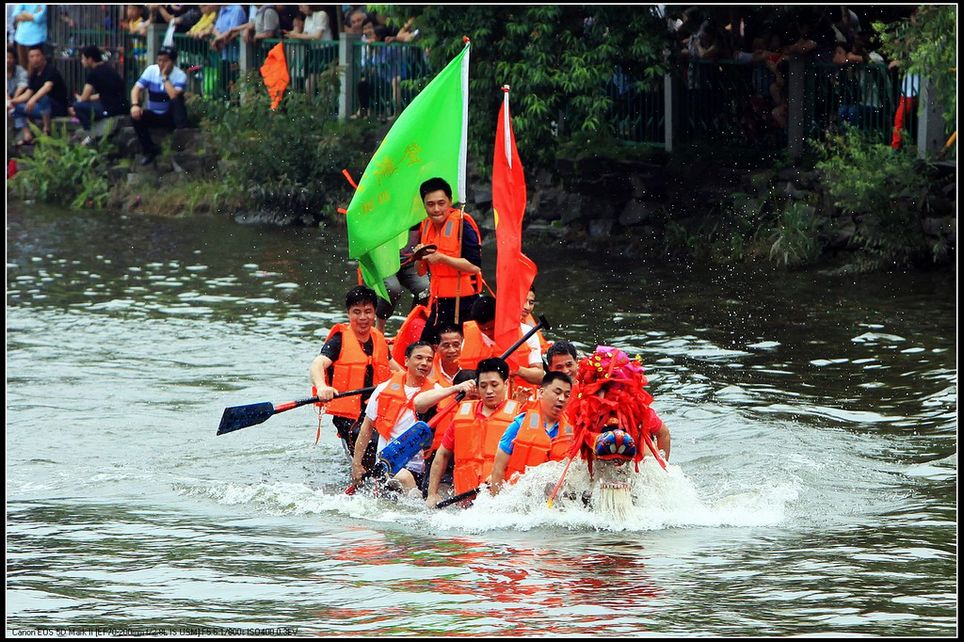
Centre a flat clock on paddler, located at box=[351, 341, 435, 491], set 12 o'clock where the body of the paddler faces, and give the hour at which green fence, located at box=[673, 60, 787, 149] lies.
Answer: The green fence is roughly at 8 o'clock from the paddler.

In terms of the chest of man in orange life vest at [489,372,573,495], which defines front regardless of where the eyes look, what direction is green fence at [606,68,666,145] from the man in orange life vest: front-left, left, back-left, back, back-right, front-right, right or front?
back-left

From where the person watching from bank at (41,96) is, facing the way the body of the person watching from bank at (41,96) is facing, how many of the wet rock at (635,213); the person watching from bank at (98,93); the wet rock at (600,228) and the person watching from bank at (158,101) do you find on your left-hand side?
4

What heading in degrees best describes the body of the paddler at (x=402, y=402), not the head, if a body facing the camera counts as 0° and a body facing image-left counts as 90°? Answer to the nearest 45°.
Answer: approximately 315°

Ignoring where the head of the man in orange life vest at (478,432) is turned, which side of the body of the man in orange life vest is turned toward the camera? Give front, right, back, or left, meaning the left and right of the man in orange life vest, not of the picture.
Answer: front

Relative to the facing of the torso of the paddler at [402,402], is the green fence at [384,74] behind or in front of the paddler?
behind

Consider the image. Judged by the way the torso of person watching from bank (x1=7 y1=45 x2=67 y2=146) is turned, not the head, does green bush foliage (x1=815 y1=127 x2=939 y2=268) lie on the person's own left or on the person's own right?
on the person's own left

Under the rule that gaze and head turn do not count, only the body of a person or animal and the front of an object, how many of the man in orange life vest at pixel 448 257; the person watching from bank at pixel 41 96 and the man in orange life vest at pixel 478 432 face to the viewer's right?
0

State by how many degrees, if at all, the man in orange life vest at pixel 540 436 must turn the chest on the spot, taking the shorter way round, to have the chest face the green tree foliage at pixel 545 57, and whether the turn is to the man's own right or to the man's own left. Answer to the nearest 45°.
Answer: approximately 135° to the man's own left

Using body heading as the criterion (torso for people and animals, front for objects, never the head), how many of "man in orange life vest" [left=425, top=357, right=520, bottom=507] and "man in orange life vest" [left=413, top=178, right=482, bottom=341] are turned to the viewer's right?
0

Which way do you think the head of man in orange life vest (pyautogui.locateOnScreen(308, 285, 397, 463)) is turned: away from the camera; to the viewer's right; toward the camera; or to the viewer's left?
toward the camera

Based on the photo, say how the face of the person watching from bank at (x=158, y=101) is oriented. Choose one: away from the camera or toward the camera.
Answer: toward the camera

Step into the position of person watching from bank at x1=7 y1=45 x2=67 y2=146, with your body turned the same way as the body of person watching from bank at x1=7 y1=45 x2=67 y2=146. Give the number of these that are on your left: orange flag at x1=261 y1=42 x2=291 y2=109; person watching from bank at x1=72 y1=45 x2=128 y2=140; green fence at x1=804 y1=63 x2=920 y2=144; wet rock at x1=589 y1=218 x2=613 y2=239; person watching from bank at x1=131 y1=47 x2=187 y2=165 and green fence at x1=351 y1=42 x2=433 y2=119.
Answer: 6

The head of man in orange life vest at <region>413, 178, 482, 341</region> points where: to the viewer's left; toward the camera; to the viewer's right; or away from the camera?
toward the camera

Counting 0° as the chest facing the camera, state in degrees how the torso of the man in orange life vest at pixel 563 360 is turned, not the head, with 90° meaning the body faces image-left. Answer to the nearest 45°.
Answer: approximately 315°
